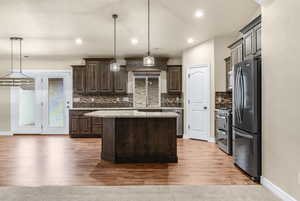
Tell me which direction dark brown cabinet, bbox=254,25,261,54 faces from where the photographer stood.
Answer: facing to the left of the viewer

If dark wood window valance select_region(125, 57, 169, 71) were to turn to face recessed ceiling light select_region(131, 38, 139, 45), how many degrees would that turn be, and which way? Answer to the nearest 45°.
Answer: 0° — it already faces it

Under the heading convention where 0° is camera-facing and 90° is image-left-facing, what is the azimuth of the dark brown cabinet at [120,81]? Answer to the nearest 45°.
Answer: approximately 0°

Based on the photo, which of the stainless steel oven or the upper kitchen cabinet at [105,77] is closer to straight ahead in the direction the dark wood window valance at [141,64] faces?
the stainless steel oven

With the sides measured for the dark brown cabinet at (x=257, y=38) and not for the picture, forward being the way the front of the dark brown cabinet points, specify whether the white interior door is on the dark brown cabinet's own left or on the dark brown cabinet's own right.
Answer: on the dark brown cabinet's own right

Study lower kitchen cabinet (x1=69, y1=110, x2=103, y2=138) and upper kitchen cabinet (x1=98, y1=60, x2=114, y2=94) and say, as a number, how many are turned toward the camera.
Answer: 2

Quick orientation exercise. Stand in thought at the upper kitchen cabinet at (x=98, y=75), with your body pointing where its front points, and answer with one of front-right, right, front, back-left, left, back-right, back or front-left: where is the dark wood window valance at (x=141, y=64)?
left

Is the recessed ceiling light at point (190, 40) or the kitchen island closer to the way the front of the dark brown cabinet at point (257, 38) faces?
the kitchen island

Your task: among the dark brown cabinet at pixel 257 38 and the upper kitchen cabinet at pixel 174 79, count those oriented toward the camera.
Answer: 1

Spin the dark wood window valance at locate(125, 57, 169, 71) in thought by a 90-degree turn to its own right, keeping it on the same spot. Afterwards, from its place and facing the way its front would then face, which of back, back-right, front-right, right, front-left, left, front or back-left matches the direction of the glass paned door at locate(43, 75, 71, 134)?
front

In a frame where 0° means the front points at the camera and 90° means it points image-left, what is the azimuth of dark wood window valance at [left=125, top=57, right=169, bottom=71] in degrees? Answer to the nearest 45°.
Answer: approximately 0°
